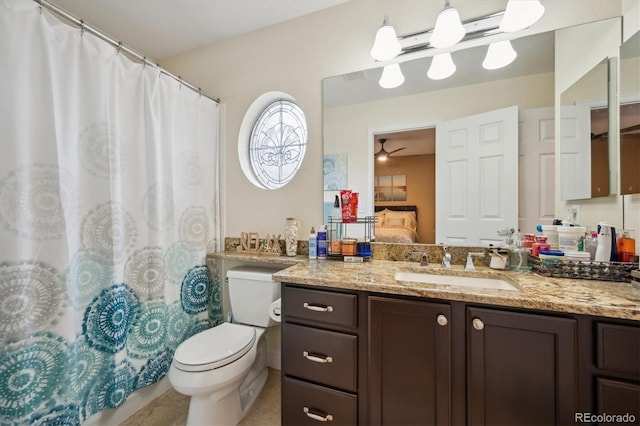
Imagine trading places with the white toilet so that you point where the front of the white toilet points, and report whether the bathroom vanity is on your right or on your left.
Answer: on your left

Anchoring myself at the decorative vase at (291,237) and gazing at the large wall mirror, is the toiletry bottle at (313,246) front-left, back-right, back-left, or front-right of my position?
front-right

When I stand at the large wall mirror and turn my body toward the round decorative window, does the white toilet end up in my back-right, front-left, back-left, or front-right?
front-left

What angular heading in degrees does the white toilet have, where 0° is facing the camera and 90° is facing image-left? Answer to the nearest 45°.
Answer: approximately 45°

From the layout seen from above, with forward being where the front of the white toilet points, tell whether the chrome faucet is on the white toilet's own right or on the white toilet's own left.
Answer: on the white toilet's own left

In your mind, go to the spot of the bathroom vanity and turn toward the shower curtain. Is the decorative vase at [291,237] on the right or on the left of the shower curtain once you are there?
right

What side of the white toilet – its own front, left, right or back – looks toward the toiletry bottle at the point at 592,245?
left

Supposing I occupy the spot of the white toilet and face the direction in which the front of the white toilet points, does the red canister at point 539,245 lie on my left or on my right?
on my left
